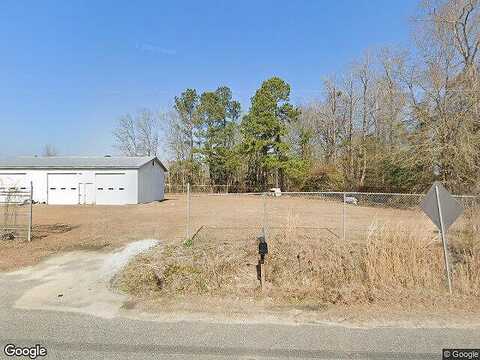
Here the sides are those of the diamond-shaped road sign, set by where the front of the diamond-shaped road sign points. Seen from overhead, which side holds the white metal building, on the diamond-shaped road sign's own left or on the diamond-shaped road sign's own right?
on the diamond-shaped road sign's own left

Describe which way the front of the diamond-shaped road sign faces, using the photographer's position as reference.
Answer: facing away from the viewer and to the right of the viewer

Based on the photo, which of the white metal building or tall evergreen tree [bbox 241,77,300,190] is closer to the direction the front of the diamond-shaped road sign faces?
the tall evergreen tree

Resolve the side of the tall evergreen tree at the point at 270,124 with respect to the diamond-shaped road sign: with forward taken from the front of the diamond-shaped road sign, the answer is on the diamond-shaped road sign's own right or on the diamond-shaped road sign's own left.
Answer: on the diamond-shaped road sign's own left
